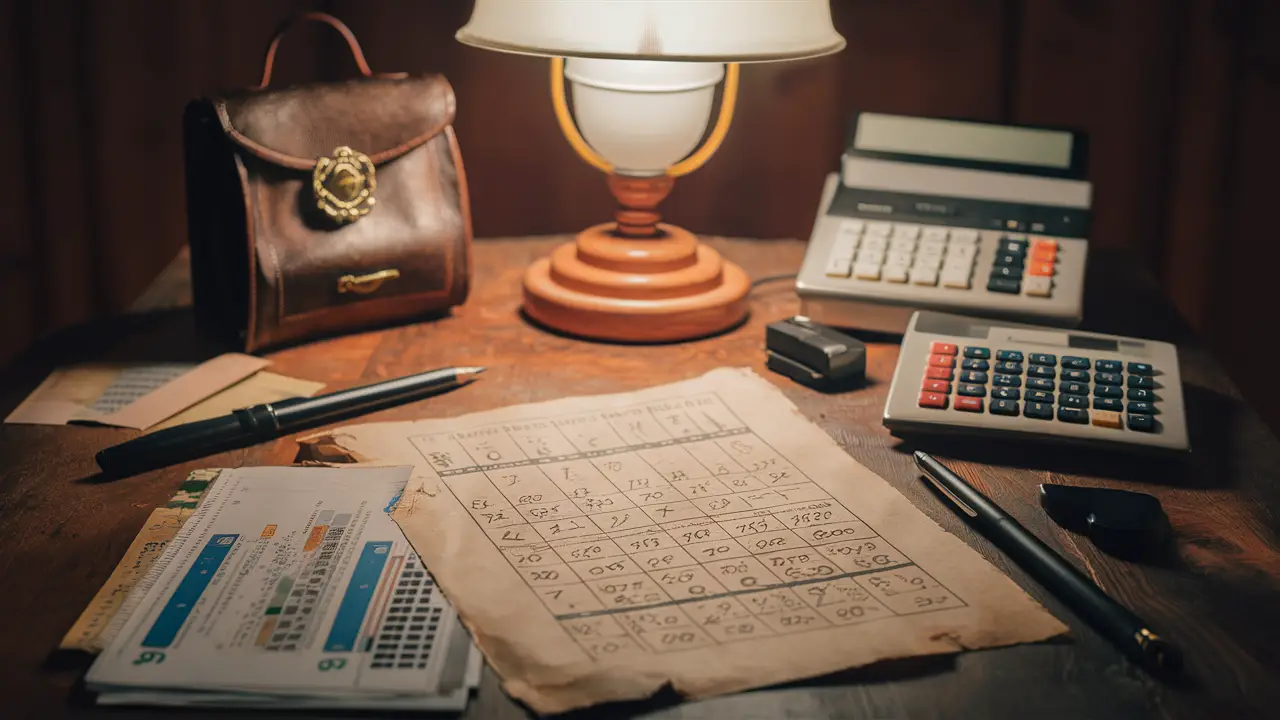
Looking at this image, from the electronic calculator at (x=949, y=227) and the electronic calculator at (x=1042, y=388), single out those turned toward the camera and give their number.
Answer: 2
